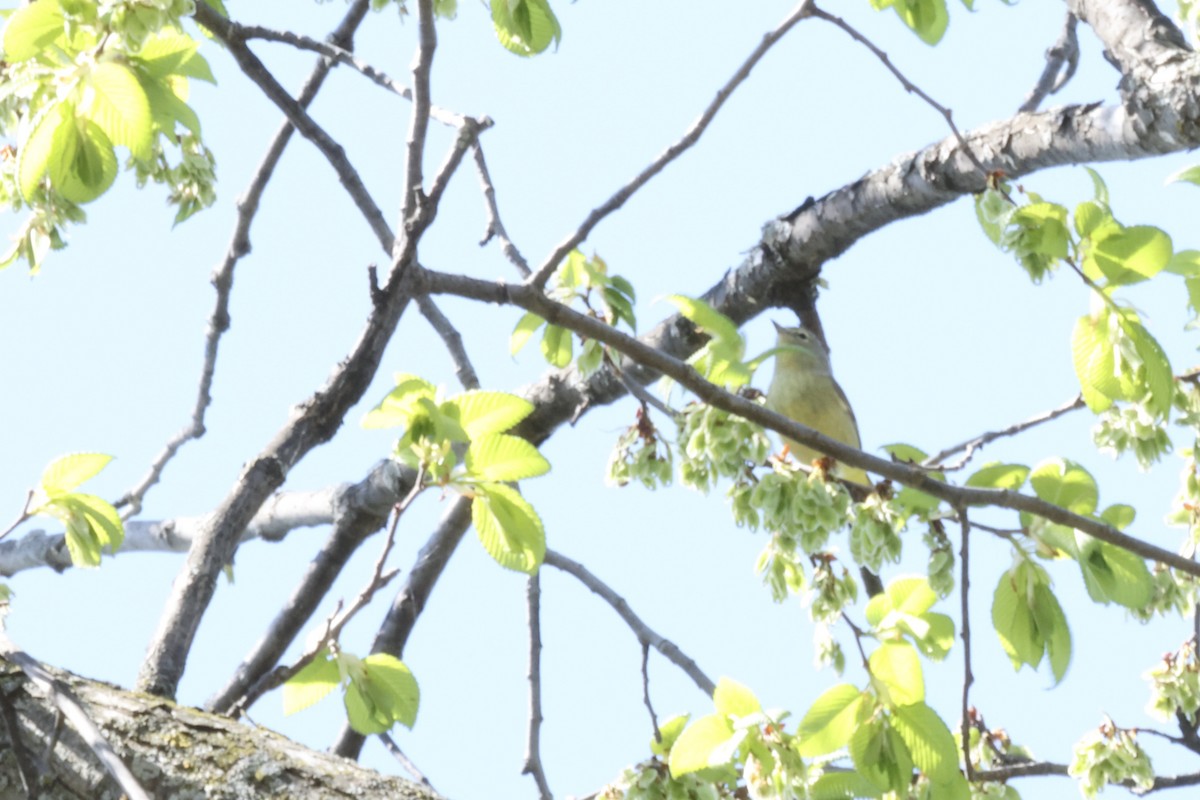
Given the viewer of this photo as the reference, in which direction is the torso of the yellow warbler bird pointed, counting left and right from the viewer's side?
facing the viewer and to the left of the viewer
